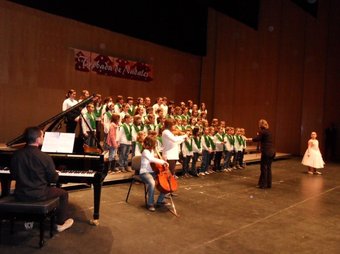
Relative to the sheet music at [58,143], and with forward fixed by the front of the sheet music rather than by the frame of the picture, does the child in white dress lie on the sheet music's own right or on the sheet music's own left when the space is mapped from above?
on the sheet music's own left

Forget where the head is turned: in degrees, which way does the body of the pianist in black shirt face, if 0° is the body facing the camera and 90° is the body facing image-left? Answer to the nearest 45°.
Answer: approximately 225°

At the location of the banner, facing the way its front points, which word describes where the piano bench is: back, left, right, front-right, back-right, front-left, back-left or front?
front-right

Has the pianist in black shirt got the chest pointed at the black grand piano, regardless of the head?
yes

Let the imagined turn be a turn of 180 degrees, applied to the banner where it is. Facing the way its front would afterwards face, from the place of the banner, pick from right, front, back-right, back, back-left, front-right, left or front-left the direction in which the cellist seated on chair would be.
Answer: back-left

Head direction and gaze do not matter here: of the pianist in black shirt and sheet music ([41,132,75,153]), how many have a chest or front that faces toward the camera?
1

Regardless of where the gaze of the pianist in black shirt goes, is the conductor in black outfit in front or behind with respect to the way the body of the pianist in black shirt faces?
in front

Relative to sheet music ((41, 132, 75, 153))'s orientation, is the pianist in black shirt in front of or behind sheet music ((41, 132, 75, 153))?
in front

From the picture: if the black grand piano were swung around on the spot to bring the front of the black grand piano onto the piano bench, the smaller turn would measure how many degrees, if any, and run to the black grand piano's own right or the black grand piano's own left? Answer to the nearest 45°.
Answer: approximately 45° to the black grand piano's own right

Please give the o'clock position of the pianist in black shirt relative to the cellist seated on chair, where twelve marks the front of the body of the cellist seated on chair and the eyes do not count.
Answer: The pianist in black shirt is roughly at 4 o'clock from the cellist seated on chair.
